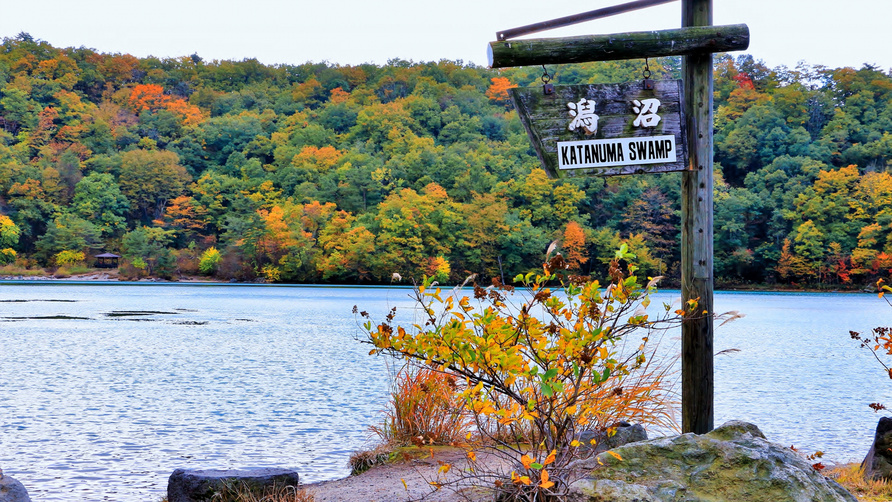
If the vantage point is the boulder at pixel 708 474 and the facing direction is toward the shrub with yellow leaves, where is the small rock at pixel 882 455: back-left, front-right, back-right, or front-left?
back-right

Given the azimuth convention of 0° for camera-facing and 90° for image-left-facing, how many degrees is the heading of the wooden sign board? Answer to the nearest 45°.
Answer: approximately 0°

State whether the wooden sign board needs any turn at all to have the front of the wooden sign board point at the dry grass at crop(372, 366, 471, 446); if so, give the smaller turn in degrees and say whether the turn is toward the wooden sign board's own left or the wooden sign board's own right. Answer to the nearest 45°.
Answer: approximately 135° to the wooden sign board's own right
